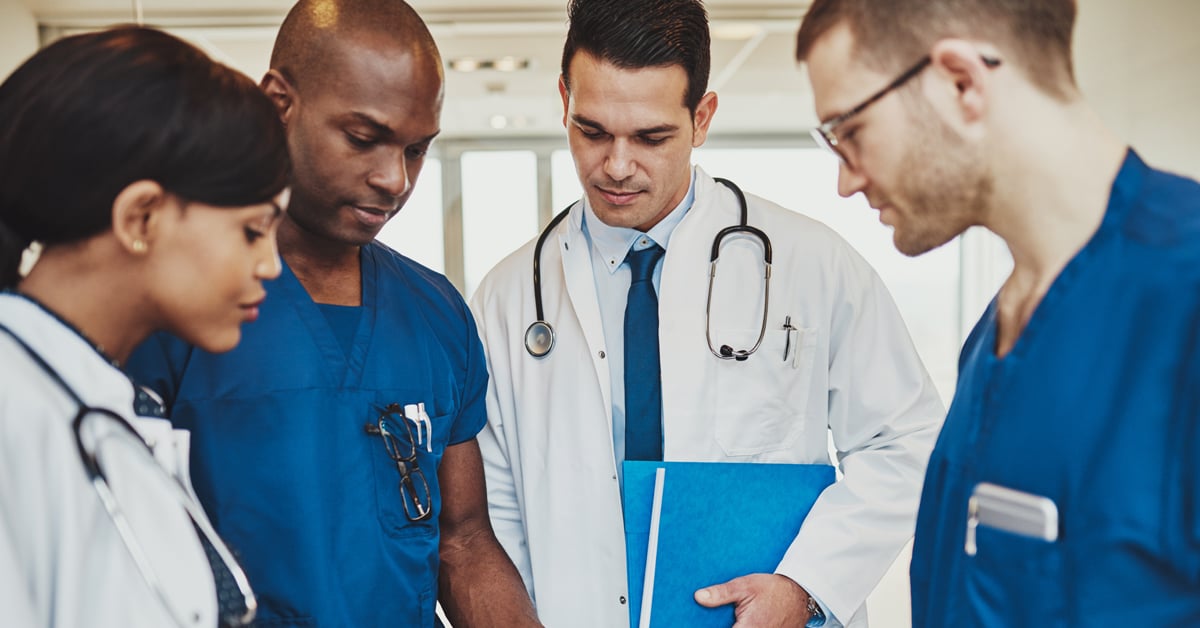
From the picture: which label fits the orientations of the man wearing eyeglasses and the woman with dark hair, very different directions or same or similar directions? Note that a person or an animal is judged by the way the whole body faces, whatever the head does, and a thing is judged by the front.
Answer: very different directions

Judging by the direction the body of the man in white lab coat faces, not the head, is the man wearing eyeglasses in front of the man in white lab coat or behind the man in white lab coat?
in front

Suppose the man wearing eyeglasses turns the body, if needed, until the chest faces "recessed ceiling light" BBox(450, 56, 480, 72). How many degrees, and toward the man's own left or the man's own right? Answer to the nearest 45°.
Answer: approximately 90° to the man's own right

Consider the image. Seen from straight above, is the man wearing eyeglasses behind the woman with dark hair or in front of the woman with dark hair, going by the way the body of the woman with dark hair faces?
in front

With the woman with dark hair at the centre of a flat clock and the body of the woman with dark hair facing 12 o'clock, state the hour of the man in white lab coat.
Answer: The man in white lab coat is roughly at 11 o'clock from the woman with dark hair.

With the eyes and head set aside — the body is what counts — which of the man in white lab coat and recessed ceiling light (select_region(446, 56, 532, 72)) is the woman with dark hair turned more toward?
the man in white lab coat

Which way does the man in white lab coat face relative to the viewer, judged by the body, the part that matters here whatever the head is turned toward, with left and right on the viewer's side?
facing the viewer

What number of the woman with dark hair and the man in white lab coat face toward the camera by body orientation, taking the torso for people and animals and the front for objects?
1

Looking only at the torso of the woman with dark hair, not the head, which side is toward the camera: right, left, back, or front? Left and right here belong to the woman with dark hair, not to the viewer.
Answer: right

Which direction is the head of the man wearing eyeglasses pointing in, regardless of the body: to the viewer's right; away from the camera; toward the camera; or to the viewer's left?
to the viewer's left

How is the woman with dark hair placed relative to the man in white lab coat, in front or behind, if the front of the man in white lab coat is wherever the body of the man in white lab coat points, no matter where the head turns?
in front

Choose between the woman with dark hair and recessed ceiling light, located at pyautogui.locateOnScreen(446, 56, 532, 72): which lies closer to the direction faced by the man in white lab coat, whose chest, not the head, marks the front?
the woman with dark hair

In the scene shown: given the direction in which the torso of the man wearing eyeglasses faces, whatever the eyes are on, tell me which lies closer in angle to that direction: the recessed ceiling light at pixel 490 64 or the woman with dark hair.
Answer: the woman with dark hair

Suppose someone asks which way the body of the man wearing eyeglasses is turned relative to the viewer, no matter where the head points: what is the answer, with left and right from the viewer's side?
facing the viewer and to the left of the viewer

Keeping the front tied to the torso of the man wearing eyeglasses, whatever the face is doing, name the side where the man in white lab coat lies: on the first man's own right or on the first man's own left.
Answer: on the first man's own right

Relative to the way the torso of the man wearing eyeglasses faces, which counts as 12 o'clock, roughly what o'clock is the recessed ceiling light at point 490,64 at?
The recessed ceiling light is roughly at 3 o'clock from the man wearing eyeglasses.
